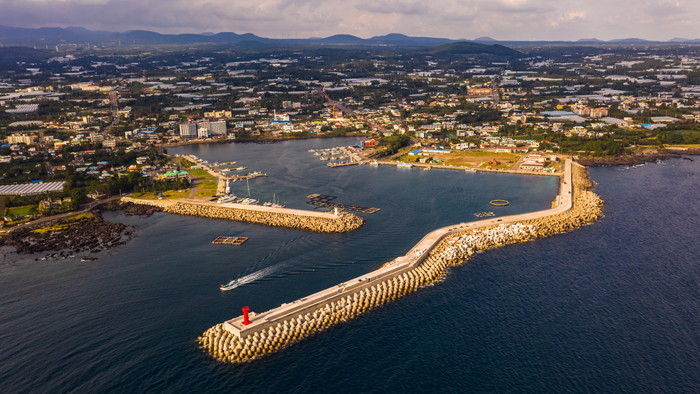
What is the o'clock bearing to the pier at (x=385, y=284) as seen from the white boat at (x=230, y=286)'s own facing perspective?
The pier is roughly at 8 o'clock from the white boat.

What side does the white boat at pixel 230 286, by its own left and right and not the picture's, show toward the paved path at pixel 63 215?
right

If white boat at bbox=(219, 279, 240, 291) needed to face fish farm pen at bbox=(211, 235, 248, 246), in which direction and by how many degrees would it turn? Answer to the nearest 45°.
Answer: approximately 135° to its right

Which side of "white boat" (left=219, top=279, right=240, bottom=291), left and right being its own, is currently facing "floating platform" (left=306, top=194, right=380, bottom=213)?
back

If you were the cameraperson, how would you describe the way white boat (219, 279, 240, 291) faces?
facing the viewer and to the left of the viewer

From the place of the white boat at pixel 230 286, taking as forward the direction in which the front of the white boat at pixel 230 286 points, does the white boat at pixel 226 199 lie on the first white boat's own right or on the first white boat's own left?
on the first white boat's own right
